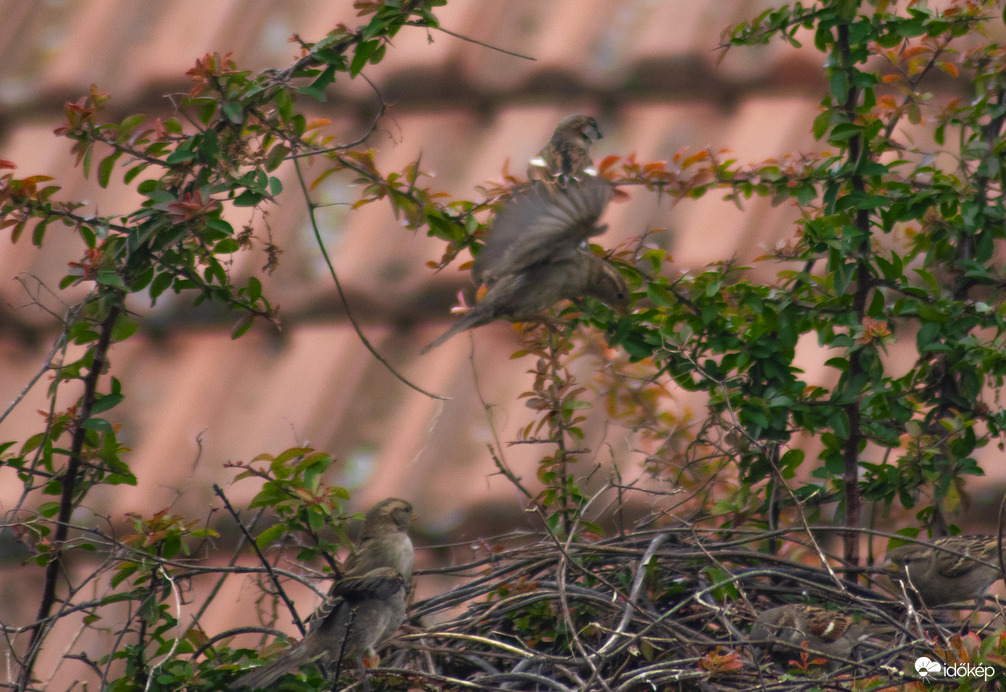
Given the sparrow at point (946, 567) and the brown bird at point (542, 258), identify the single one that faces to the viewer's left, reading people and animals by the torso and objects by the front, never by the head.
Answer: the sparrow

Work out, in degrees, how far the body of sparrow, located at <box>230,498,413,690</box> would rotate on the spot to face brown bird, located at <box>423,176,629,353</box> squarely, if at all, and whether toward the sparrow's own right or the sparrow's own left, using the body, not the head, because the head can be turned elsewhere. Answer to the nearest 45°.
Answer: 0° — it already faces it

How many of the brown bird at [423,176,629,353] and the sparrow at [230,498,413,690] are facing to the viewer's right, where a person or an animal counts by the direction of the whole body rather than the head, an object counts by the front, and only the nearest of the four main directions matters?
2

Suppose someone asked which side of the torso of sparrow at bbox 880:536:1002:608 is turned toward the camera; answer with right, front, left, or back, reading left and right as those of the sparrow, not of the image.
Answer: left

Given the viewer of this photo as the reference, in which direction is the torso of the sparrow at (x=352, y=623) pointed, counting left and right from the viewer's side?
facing to the right of the viewer

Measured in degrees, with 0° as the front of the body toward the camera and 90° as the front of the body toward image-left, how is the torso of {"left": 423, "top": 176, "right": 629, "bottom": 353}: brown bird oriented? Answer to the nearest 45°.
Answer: approximately 270°

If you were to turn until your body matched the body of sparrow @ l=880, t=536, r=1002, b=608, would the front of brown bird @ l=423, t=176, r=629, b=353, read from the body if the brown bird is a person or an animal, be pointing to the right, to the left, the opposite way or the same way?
the opposite way
